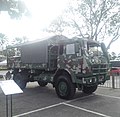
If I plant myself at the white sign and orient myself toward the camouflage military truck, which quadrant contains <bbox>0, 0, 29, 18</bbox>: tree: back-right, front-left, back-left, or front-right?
front-left

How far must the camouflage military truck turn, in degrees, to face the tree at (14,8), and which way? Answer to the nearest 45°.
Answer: approximately 180°

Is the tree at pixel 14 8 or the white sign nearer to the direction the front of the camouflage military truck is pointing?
the white sign

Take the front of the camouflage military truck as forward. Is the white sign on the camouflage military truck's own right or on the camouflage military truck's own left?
on the camouflage military truck's own right

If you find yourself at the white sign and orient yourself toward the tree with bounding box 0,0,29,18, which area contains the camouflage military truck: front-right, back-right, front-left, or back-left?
front-right

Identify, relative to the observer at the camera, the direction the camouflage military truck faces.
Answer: facing the viewer and to the right of the viewer
